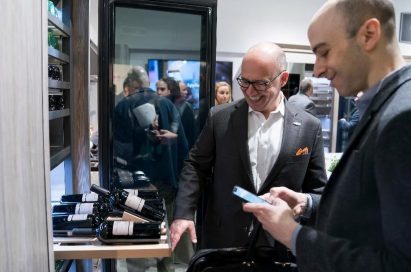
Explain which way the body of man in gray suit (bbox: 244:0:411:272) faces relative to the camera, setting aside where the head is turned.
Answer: to the viewer's left

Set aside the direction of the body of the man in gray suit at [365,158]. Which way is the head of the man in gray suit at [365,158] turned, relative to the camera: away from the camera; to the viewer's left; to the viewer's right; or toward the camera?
to the viewer's left

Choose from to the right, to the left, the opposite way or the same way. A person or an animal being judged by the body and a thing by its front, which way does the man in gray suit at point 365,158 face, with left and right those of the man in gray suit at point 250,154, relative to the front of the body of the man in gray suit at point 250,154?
to the right

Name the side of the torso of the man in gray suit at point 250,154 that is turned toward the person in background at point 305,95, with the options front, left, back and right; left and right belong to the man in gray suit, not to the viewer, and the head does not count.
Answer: back

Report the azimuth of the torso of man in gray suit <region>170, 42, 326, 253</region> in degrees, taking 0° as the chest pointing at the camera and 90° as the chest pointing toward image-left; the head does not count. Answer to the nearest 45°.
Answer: approximately 0°

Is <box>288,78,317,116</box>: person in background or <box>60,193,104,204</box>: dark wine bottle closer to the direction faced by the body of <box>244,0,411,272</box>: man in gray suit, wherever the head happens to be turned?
the dark wine bottle

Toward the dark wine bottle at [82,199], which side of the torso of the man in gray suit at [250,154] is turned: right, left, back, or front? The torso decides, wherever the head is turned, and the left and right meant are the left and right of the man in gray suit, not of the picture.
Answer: right

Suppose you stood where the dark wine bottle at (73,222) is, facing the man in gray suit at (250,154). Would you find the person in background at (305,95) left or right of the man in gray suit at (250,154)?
left

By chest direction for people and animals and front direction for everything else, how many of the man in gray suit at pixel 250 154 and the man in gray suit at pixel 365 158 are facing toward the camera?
1

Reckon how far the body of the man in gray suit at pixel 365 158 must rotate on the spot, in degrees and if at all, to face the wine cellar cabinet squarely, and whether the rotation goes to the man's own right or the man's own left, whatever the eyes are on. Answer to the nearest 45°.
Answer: approximately 45° to the man's own right

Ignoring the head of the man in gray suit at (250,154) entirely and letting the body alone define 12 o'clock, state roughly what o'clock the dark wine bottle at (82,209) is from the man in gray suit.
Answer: The dark wine bottle is roughly at 2 o'clock from the man in gray suit.
